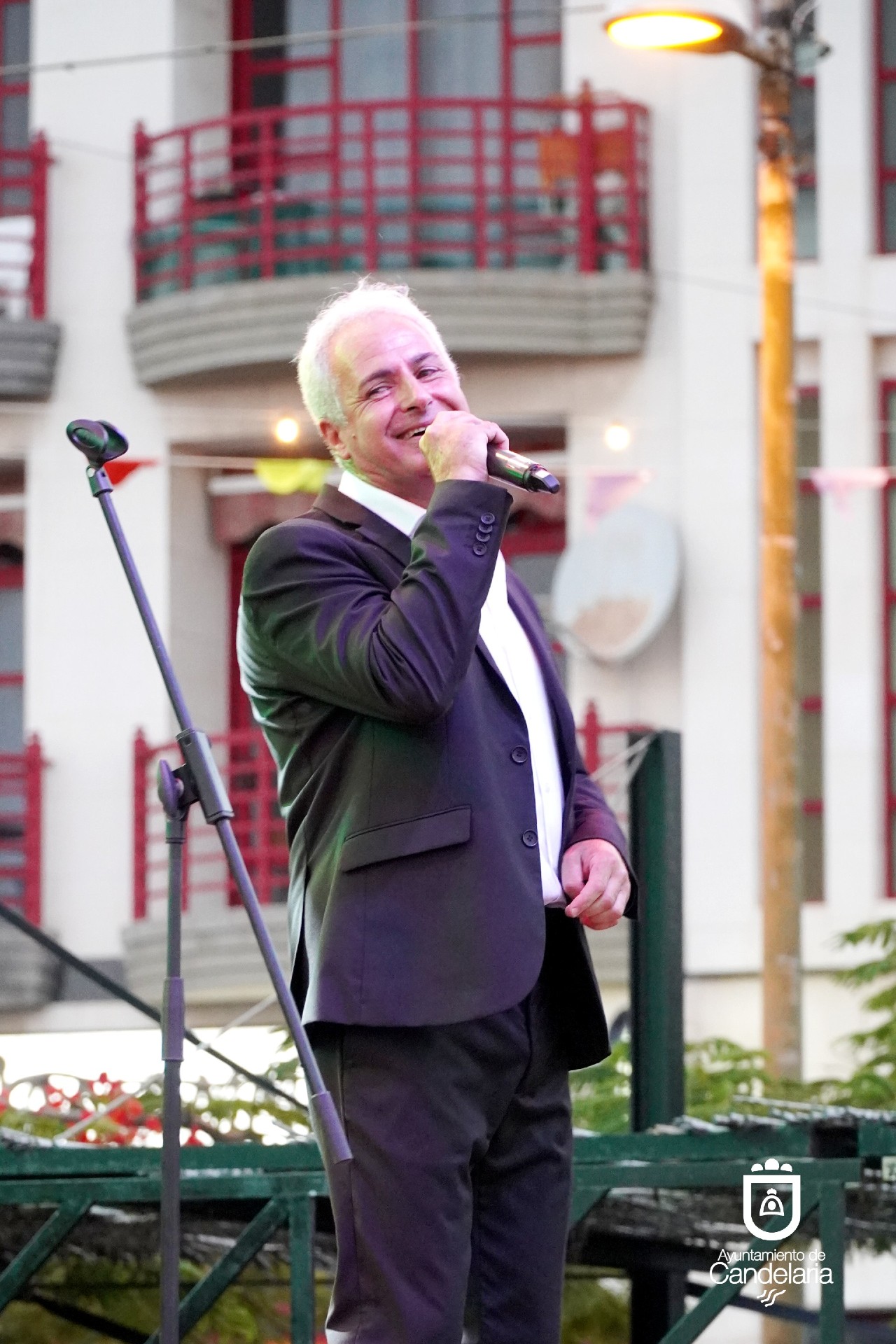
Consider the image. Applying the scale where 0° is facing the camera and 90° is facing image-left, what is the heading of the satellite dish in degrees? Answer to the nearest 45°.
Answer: approximately 45°

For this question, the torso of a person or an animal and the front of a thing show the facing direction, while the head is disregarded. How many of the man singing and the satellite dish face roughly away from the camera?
0

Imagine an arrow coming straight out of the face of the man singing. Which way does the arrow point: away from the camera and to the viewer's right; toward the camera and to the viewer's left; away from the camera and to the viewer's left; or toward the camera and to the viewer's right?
toward the camera and to the viewer's right

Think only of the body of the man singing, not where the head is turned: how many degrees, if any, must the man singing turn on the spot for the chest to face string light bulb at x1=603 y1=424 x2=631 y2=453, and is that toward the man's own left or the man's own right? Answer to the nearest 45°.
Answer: approximately 135° to the man's own left

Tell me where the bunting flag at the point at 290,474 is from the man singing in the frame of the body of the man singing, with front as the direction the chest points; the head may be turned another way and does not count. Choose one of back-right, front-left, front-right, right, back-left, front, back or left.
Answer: back-left

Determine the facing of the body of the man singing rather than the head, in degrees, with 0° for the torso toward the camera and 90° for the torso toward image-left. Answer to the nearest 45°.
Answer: approximately 315°

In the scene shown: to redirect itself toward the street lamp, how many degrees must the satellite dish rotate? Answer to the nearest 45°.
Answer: approximately 45° to its left

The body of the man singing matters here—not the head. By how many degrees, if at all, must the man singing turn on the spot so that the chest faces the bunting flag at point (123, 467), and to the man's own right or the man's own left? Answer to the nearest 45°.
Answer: approximately 135° to the man's own left
